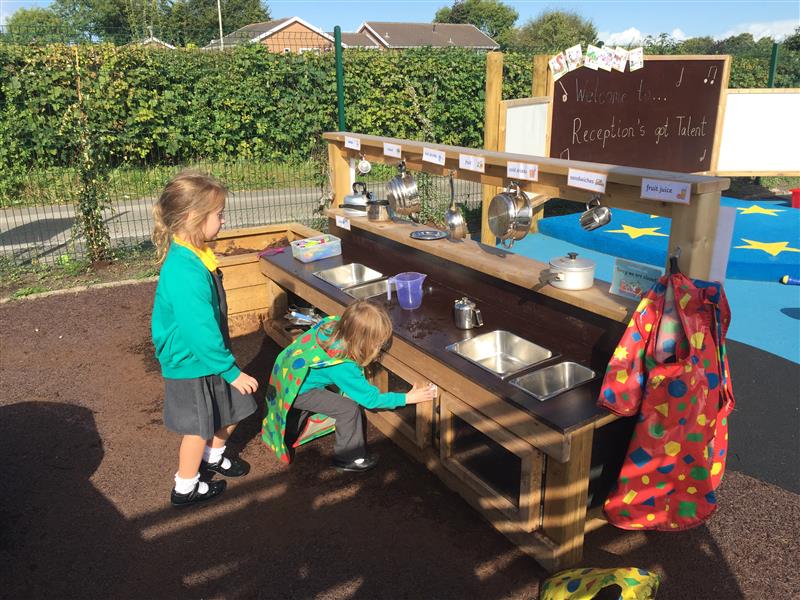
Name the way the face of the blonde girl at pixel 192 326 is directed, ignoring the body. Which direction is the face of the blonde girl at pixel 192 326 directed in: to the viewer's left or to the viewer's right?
to the viewer's right

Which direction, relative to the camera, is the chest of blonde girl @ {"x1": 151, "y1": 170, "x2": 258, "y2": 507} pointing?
to the viewer's right

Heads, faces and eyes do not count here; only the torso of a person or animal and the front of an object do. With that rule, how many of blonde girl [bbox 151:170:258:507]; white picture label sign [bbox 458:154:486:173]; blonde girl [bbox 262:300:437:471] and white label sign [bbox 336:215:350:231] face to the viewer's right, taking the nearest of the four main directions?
2

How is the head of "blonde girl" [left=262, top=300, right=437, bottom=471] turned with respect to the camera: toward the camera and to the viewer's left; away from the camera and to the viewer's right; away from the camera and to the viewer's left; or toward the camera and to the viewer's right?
away from the camera and to the viewer's right

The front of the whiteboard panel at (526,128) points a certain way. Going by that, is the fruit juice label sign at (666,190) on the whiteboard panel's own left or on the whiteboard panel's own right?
on the whiteboard panel's own left

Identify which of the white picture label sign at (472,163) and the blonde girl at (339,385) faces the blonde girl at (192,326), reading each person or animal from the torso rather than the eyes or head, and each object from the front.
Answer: the white picture label sign

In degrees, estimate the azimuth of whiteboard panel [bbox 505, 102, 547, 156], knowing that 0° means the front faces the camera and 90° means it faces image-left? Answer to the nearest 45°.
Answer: approximately 45°

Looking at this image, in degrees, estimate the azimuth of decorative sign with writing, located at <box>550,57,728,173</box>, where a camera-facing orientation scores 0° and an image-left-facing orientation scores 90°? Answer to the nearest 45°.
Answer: approximately 45°

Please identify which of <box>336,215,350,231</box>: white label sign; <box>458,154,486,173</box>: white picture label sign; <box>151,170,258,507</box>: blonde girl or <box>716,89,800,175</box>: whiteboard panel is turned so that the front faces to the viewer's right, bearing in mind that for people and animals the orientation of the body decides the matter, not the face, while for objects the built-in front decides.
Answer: the blonde girl

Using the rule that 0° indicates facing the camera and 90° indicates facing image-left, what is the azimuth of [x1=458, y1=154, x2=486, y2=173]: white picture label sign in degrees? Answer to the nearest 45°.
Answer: approximately 45°

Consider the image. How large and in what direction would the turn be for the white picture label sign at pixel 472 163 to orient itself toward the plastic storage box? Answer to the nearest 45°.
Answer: approximately 90° to its right
